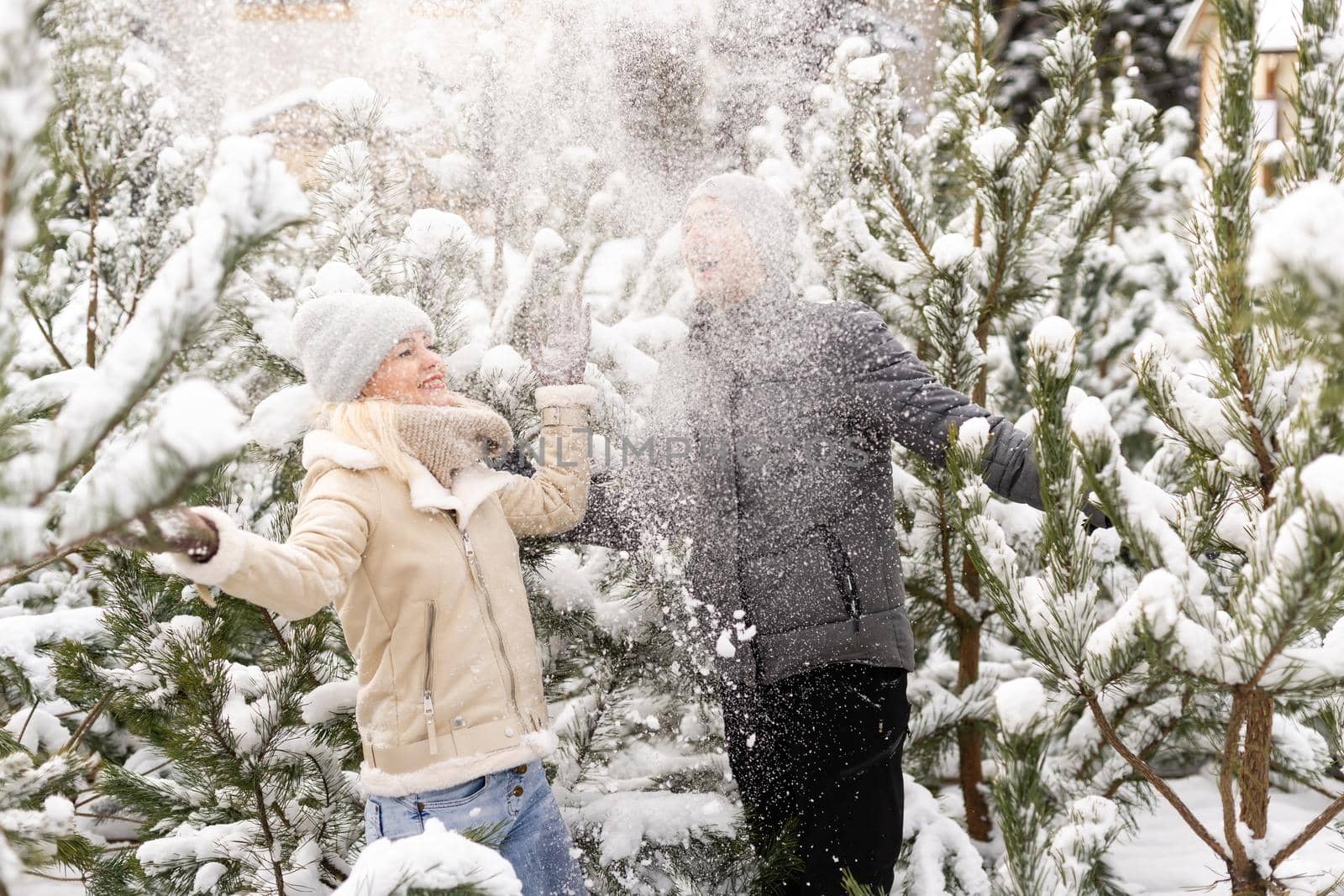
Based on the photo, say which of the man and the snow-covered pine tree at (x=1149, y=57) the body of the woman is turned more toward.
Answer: the man

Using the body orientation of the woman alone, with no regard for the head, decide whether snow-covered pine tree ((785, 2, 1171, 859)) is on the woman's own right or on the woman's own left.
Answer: on the woman's own left

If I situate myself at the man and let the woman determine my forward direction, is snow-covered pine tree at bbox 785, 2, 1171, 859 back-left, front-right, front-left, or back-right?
back-right

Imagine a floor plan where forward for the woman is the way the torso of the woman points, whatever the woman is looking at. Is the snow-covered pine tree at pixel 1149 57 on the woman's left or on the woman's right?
on the woman's left

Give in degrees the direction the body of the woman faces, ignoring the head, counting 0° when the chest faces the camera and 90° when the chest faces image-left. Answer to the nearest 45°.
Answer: approximately 315°
